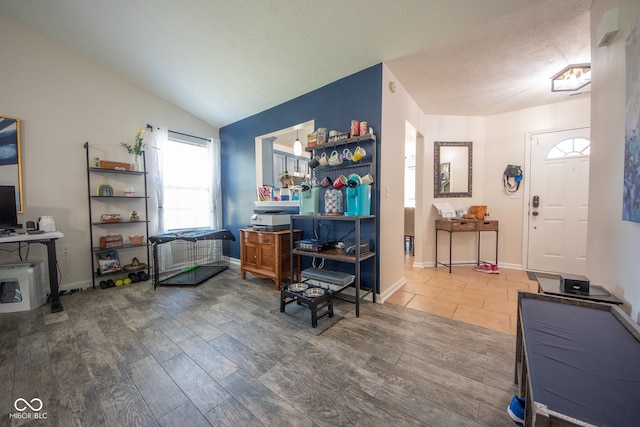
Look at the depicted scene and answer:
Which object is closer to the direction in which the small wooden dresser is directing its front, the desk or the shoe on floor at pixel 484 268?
the desk

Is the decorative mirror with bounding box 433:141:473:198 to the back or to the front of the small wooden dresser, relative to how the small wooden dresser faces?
to the back

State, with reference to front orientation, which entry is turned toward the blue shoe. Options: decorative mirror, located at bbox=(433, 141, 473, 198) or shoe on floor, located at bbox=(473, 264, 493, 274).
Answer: the decorative mirror

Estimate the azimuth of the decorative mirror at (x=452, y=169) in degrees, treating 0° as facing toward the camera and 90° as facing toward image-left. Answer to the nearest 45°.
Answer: approximately 0°

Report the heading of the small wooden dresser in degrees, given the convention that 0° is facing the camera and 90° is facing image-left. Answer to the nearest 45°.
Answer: approximately 45°

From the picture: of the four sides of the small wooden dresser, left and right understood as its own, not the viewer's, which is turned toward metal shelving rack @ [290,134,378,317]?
left

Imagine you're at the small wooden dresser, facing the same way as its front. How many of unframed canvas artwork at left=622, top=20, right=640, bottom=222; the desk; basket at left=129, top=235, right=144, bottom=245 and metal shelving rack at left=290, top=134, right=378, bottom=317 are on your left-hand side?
2
